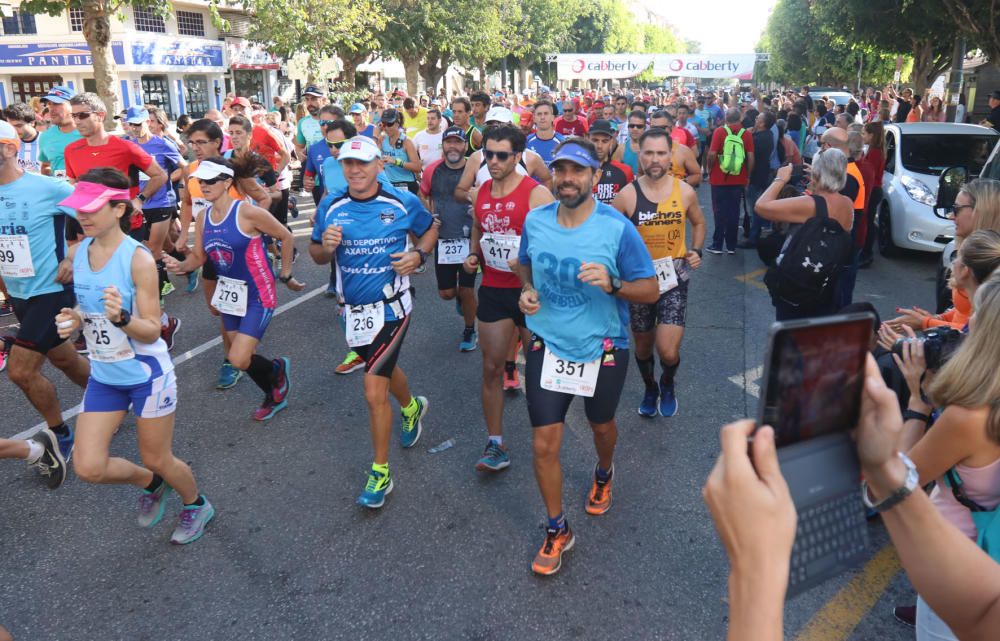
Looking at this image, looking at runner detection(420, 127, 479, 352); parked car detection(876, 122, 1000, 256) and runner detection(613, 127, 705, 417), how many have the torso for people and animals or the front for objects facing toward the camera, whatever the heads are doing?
3

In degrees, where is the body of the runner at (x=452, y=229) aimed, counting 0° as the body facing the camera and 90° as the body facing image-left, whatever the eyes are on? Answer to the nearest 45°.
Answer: approximately 0°

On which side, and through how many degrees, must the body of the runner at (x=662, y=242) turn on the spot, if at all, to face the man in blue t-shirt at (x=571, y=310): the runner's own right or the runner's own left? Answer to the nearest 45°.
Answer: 0° — they already face them

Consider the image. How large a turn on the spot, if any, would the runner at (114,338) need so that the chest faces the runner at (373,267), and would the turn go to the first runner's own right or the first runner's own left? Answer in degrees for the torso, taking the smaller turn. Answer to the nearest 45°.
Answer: approximately 135° to the first runner's own left

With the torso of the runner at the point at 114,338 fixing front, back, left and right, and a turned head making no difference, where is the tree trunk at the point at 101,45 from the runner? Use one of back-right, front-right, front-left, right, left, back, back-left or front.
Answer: back-right

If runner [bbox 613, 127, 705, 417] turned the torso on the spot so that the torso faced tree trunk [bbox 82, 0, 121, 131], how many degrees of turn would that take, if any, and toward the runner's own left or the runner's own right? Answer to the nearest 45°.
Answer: approximately 135° to the runner's own right

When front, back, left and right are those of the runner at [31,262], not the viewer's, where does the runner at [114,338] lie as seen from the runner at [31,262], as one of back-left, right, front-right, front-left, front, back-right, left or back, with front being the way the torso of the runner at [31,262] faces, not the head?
front-left

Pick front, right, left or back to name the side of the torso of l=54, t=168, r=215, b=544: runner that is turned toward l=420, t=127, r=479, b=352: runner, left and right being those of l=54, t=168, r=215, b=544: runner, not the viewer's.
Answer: back

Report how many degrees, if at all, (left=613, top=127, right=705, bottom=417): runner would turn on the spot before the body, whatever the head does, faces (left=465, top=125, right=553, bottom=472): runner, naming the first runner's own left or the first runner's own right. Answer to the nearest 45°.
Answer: approximately 45° to the first runner's own right

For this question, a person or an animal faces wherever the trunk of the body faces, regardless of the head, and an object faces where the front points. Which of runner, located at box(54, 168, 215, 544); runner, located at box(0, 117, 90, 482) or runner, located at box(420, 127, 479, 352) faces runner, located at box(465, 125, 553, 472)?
runner, located at box(420, 127, 479, 352)

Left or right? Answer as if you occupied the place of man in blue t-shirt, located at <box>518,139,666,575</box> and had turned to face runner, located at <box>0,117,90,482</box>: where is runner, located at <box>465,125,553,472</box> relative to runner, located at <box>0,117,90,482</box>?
right

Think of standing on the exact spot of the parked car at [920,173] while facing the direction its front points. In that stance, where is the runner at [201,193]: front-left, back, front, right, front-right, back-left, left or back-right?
front-right
